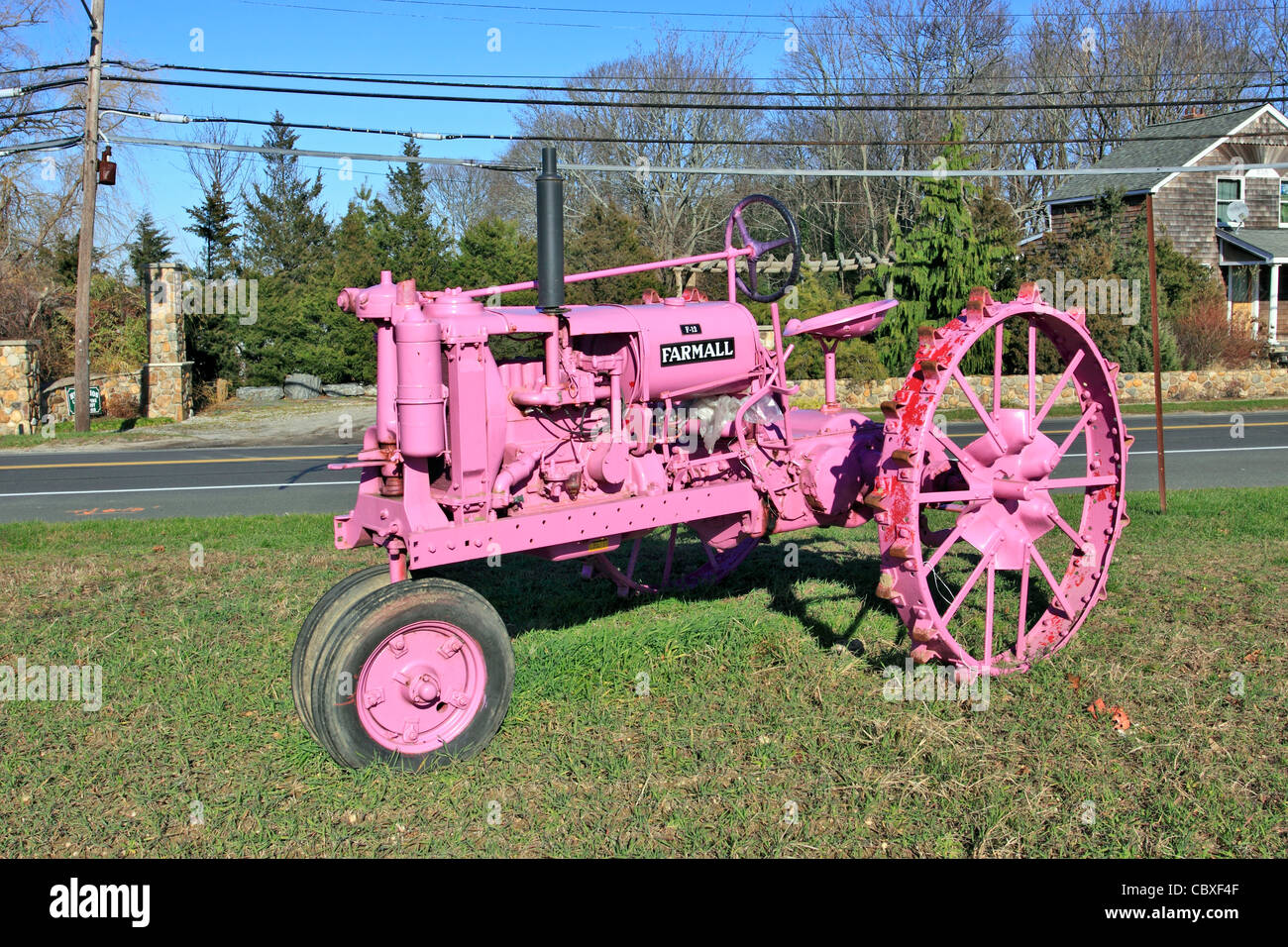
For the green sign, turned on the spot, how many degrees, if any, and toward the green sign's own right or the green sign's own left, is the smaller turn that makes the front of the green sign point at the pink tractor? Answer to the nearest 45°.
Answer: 0° — it already faces it

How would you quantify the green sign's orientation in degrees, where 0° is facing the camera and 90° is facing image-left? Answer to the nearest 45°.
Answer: approximately 0°

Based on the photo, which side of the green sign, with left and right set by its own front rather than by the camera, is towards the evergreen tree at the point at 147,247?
back

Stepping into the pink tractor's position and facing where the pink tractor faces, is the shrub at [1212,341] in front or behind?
behind

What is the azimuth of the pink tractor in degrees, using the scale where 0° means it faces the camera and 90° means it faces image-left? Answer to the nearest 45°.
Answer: approximately 45°

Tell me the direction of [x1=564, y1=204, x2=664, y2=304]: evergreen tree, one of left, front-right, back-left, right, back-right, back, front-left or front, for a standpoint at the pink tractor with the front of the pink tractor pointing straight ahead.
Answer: back-right

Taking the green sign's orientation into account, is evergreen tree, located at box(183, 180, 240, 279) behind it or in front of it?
behind
